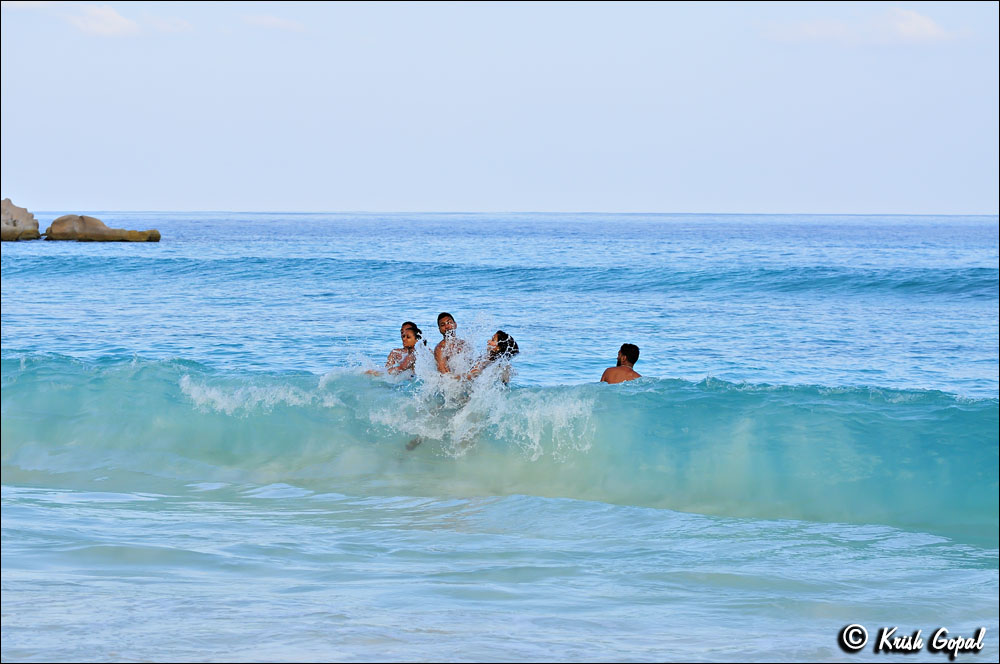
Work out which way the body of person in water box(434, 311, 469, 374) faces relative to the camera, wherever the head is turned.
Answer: toward the camera

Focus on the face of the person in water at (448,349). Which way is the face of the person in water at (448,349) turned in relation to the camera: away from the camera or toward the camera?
toward the camera

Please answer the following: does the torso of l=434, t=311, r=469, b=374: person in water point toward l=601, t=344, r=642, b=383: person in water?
no

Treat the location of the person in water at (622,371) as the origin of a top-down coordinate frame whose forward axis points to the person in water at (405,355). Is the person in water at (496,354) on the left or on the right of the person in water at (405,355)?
left

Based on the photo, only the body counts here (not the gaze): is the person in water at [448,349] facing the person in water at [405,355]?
no
